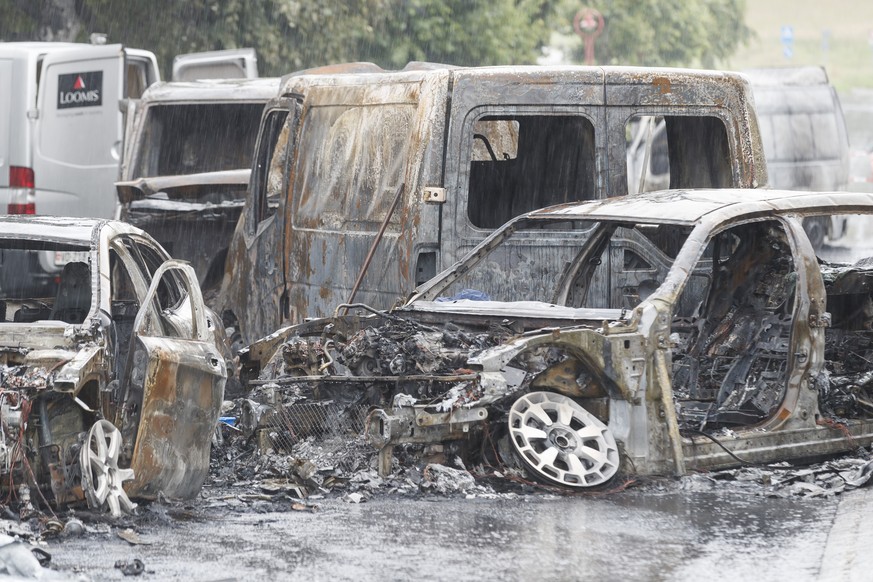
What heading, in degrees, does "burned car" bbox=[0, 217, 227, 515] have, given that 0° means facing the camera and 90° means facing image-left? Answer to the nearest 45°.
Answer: approximately 45°

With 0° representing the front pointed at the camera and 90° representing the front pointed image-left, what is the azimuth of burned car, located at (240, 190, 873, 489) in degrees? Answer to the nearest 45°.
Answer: approximately 45°

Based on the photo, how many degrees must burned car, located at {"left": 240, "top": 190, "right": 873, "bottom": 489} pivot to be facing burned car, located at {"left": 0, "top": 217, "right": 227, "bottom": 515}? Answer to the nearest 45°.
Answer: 0° — it already faces it

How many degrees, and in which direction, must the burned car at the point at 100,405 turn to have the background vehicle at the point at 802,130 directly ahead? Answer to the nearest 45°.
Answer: approximately 180°

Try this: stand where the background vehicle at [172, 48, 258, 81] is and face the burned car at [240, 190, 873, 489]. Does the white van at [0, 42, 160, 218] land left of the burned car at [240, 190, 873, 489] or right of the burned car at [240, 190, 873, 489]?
right

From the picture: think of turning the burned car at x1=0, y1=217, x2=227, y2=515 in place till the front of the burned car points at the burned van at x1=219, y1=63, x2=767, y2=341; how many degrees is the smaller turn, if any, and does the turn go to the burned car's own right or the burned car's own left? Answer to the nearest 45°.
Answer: approximately 180°

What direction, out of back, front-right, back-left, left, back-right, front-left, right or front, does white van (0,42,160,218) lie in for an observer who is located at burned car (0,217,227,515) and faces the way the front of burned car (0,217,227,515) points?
back-right

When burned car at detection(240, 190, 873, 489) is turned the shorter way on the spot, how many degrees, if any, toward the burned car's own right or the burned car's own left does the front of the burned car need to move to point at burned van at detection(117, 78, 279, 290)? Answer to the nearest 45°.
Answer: approximately 90° to the burned car's own right

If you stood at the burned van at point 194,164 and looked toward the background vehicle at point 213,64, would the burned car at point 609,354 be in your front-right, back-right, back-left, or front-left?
back-right

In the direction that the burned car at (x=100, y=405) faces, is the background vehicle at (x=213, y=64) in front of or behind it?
behind

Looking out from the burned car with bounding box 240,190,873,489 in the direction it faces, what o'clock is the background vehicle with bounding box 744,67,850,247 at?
The background vehicle is roughly at 5 o'clock from the burned car.

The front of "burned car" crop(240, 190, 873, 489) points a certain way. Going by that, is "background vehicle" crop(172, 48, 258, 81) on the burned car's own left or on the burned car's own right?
on the burned car's own right
